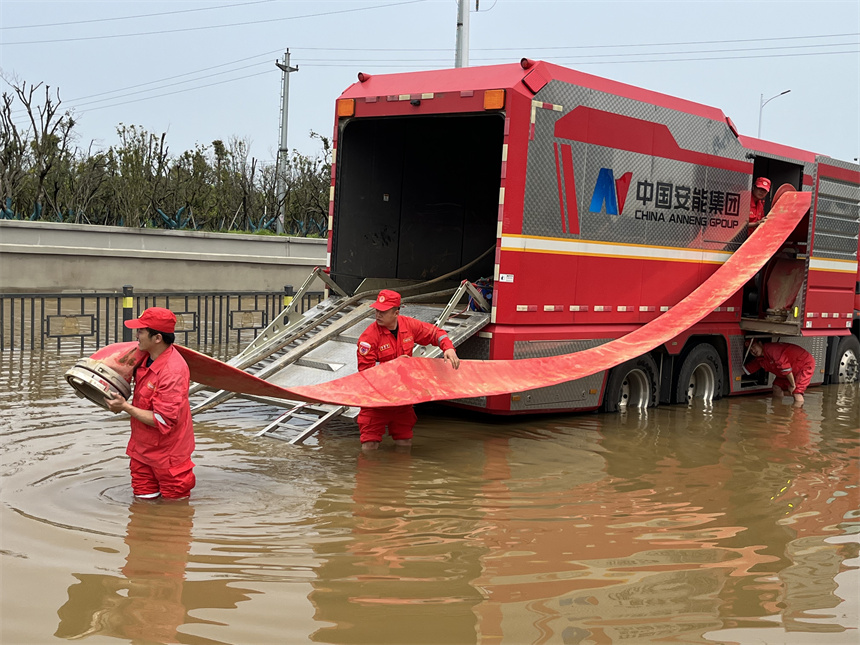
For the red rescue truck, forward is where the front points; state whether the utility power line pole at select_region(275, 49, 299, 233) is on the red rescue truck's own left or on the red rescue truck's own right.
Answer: on the red rescue truck's own left

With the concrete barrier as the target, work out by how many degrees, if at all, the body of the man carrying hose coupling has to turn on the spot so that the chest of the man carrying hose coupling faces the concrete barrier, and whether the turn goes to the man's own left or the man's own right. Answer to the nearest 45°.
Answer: approximately 90° to the man's own right

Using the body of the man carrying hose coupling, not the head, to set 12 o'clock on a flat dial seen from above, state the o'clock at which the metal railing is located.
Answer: The metal railing is roughly at 3 o'clock from the man carrying hose coupling.

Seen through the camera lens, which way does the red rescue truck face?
facing away from the viewer and to the right of the viewer

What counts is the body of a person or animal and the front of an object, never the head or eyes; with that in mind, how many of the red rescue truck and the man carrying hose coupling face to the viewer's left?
1

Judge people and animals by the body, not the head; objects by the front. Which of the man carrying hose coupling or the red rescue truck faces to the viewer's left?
the man carrying hose coupling

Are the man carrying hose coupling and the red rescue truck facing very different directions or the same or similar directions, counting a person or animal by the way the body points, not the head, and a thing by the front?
very different directions

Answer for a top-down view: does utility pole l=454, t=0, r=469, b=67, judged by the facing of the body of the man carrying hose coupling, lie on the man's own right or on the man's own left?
on the man's own right

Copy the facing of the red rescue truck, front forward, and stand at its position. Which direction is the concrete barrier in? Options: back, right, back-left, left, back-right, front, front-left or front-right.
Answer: left

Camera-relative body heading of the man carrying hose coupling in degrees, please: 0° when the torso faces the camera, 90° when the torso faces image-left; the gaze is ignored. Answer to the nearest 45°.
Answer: approximately 90°
